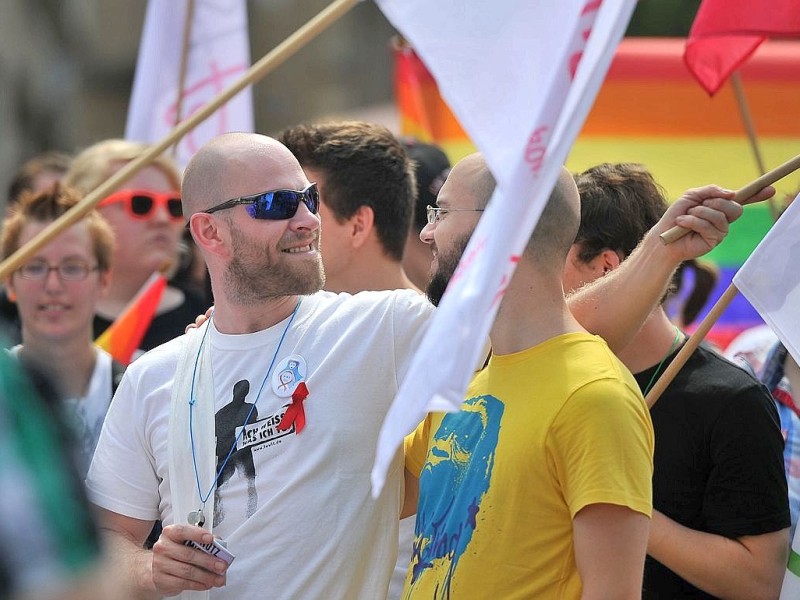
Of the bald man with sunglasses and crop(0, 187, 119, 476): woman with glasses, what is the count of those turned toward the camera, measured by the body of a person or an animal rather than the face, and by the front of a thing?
2

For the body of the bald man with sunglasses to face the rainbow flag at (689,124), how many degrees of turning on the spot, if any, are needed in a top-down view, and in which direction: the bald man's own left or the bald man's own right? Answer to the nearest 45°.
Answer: approximately 135° to the bald man's own left

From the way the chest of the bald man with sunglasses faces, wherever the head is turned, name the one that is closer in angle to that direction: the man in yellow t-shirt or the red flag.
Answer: the man in yellow t-shirt

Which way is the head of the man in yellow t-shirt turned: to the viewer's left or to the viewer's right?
to the viewer's left

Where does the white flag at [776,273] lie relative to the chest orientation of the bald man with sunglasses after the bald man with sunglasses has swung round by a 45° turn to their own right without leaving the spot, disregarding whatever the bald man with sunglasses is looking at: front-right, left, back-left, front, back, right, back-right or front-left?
back-left

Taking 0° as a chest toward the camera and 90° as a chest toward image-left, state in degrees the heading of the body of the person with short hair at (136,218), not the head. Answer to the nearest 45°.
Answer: approximately 315°
